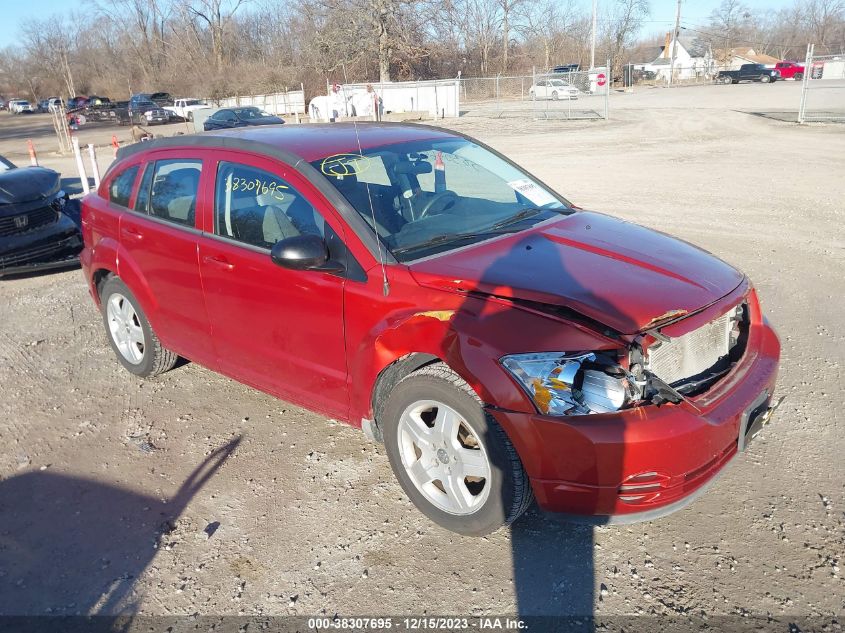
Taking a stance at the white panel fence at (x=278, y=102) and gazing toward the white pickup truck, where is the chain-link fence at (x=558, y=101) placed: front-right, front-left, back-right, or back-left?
back-left

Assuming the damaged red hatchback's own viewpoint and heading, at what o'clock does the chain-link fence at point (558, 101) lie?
The chain-link fence is roughly at 8 o'clock from the damaged red hatchback.

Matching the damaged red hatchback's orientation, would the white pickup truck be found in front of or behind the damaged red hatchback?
behind

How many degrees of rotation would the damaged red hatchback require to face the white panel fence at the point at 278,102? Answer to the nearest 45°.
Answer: approximately 135° to its left

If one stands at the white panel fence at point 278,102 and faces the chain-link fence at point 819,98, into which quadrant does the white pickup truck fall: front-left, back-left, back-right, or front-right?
back-right

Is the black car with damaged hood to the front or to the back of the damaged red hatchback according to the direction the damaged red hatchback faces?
to the back

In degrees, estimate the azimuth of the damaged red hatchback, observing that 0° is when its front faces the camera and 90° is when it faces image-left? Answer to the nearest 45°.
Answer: approximately 315°
